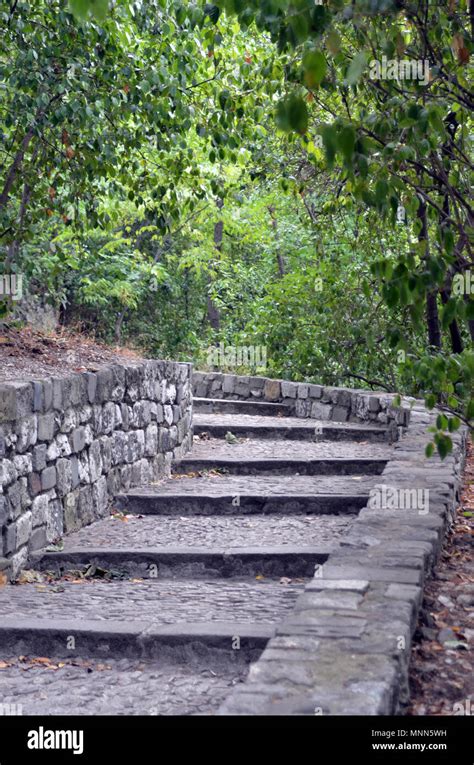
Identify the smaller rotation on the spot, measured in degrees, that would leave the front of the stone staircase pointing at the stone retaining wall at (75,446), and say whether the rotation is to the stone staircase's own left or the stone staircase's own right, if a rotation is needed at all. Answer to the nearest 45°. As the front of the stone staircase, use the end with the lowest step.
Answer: approximately 135° to the stone staircase's own right

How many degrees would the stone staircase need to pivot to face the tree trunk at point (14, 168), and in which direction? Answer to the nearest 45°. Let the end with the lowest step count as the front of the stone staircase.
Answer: approximately 135° to its right

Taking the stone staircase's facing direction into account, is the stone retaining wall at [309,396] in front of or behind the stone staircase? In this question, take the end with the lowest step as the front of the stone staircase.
behind

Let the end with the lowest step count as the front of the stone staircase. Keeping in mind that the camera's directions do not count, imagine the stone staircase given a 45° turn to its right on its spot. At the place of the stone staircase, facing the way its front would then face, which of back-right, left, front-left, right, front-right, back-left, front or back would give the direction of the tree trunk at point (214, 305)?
back-right

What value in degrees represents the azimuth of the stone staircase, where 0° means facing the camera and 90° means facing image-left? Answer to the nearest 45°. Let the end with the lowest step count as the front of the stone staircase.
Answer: approximately 0°
